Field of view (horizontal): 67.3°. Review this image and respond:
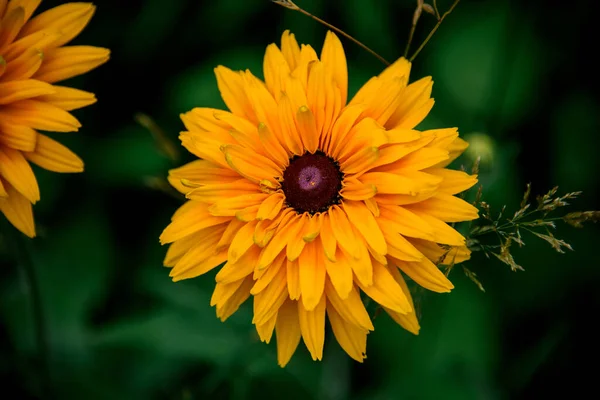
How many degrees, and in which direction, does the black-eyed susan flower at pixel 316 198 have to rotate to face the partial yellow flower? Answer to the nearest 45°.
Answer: approximately 90° to its right

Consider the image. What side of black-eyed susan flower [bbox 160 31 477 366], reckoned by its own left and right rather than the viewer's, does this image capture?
front
